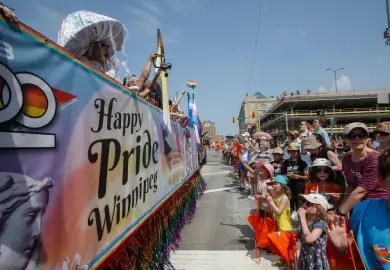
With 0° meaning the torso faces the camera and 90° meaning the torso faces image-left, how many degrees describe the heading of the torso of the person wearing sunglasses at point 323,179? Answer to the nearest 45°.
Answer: approximately 0°

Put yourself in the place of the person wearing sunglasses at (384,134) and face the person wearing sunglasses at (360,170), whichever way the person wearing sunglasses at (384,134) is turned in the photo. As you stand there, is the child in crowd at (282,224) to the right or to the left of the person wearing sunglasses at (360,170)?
right

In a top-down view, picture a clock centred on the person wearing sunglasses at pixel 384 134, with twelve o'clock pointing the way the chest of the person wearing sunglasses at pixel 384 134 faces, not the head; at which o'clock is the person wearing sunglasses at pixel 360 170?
the person wearing sunglasses at pixel 360 170 is roughly at 11 o'clock from the person wearing sunglasses at pixel 384 134.

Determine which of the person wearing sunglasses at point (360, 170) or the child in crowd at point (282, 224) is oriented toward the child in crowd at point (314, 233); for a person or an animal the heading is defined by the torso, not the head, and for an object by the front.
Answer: the person wearing sunglasses

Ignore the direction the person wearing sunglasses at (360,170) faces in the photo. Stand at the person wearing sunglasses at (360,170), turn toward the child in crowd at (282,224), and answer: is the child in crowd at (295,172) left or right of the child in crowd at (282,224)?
right

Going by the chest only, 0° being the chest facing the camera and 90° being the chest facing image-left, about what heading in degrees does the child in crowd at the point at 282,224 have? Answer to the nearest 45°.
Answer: approximately 90°

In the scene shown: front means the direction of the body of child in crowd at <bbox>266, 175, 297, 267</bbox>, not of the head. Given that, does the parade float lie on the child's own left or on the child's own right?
on the child's own left

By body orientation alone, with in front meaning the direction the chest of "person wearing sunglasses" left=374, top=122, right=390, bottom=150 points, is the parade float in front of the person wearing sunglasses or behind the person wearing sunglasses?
in front
